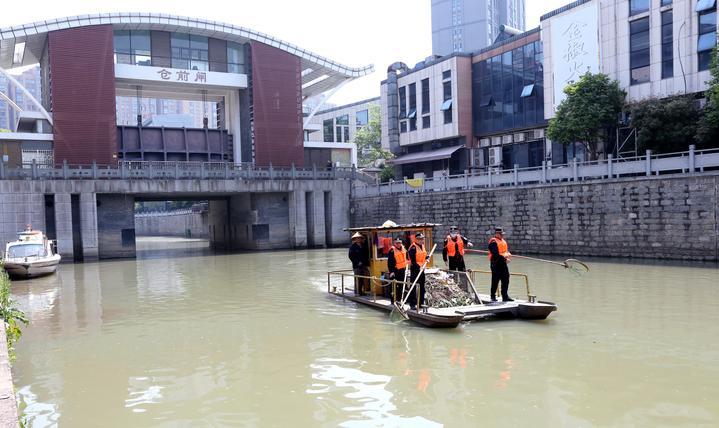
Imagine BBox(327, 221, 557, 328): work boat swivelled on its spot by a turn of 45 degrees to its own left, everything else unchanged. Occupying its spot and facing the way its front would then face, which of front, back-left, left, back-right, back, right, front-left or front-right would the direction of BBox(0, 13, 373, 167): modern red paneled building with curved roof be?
back-left

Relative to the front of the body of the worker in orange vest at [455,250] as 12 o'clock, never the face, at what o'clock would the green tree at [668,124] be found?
The green tree is roughly at 7 o'clock from the worker in orange vest.

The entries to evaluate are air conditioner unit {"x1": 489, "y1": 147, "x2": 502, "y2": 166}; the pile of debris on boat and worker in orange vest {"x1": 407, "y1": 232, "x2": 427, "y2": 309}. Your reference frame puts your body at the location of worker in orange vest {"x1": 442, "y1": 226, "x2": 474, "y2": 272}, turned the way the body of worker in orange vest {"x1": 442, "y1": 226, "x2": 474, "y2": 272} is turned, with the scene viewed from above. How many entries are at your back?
1

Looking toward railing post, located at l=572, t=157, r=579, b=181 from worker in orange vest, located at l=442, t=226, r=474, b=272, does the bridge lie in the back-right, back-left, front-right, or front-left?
front-left

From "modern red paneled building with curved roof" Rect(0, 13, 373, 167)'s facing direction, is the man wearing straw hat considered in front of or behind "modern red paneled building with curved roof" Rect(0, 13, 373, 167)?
in front

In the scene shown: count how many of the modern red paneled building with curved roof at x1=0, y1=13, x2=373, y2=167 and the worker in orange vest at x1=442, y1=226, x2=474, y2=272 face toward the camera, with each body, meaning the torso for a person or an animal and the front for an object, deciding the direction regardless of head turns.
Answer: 2

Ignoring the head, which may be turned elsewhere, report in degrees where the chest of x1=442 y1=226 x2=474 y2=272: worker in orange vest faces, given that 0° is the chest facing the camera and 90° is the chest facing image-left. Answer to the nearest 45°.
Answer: approximately 0°

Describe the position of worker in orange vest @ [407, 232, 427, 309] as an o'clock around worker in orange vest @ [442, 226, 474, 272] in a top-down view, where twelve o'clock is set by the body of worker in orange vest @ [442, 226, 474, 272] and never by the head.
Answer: worker in orange vest @ [407, 232, 427, 309] is roughly at 1 o'clock from worker in orange vest @ [442, 226, 474, 272].

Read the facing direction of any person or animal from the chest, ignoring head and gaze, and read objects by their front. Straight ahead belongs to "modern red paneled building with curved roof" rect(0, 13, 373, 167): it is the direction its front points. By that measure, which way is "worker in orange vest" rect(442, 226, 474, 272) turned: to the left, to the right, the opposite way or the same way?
the same way

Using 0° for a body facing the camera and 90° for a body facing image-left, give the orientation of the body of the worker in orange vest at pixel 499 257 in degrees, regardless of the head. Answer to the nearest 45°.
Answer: approximately 315°

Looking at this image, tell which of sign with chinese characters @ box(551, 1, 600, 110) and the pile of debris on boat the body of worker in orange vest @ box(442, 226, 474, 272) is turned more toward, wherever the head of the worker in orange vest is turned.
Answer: the pile of debris on boat

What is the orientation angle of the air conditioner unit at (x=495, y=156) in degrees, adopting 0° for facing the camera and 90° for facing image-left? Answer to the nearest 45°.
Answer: approximately 45°

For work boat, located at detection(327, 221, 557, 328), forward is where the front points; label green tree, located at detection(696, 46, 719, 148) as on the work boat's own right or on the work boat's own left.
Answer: on the work boat's own left

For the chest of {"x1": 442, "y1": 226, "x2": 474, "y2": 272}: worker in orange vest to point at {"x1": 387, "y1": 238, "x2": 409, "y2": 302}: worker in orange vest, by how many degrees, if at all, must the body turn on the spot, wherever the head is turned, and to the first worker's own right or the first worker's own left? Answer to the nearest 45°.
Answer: approximately 45° to the first worker's own right

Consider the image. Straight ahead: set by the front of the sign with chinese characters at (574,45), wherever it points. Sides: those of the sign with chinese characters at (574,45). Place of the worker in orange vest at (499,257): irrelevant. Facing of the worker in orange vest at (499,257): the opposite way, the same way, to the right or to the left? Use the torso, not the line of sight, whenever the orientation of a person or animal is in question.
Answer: to the left
